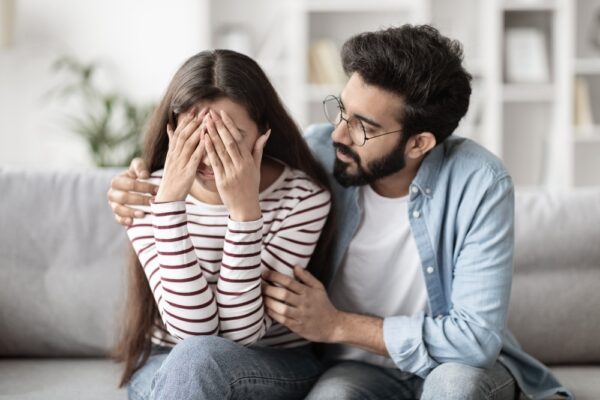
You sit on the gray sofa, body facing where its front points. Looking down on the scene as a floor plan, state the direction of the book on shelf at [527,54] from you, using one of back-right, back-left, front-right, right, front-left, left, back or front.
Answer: back-left

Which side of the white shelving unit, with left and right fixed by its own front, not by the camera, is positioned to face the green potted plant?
right

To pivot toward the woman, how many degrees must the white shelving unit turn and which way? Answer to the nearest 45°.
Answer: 0° — it already faces them

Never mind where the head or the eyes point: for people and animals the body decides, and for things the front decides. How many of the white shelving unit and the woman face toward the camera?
2

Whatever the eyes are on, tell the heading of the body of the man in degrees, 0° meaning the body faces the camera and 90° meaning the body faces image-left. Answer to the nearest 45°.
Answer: approximately 45°

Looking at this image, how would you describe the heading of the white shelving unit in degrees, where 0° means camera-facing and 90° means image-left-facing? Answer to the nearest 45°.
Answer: approximately 0°

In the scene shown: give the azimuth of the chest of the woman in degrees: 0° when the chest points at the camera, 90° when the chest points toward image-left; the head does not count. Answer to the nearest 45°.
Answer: approximately 0°

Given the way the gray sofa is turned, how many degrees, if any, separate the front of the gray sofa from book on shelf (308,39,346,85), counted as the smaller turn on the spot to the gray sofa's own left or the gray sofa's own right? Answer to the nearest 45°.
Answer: approximately 180°

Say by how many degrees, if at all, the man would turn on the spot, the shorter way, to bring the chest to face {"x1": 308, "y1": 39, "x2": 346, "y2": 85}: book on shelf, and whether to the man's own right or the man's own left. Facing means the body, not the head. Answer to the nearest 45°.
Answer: approximately 135° to the man's own right
